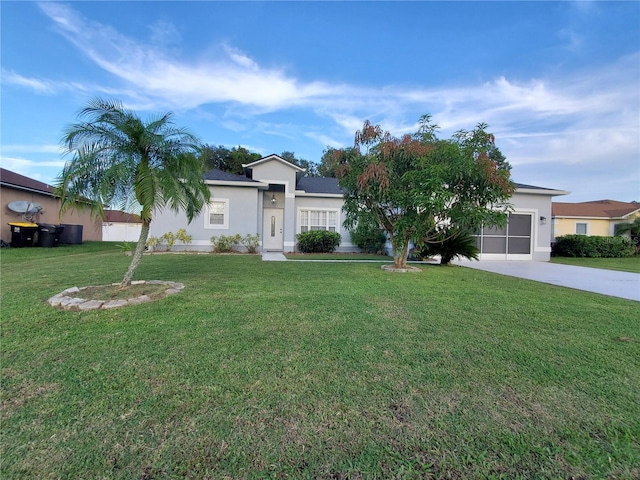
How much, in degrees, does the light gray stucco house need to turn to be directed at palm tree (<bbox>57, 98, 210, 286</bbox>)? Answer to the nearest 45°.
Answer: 0° — it already faces it

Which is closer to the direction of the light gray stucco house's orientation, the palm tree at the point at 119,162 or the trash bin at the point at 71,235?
the palm tree

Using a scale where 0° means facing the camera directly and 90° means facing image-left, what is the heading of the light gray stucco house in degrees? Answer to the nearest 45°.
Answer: approximately 0°

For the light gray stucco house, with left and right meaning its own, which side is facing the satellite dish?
right

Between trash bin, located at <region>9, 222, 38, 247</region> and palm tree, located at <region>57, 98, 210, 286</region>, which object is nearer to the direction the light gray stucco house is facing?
the palm tree

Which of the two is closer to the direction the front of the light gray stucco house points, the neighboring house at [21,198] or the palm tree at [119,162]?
the palm tree

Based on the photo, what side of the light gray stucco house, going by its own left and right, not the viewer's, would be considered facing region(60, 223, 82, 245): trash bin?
right

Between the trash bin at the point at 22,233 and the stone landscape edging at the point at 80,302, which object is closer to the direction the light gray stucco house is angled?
the stone landscape edging

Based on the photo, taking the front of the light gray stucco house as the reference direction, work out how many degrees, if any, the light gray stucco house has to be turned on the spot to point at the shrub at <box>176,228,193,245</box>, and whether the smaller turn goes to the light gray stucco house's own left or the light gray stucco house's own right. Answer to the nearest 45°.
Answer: approximately 90° to the light gray stucco house's own right

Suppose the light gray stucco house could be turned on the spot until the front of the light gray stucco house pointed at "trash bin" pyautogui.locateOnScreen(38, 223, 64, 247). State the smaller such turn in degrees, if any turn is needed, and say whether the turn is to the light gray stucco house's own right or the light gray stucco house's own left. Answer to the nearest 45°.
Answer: approximately 90° to the light gray stucco house's own right

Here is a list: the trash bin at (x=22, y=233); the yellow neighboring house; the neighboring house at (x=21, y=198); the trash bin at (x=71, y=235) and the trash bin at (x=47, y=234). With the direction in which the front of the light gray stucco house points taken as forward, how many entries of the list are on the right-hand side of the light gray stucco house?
4

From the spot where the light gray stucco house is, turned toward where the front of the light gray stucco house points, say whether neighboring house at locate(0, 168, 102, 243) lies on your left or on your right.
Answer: on your right
